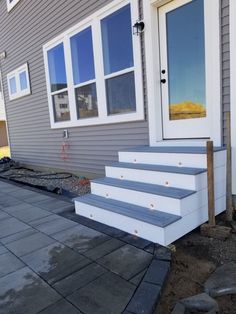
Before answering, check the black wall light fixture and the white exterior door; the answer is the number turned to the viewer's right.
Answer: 0

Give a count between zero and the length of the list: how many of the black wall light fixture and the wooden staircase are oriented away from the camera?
0

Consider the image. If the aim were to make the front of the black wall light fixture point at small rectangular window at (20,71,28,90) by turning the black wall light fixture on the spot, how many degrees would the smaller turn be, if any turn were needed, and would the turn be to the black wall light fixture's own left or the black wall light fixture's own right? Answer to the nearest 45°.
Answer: approximately 90° to the black wall light fixture's own right

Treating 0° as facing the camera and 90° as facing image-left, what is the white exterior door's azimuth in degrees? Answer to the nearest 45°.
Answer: approximately 45°

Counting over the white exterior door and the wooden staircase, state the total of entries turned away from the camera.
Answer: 0

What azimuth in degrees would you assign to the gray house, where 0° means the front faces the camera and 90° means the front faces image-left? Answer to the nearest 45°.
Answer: approximately 45°
